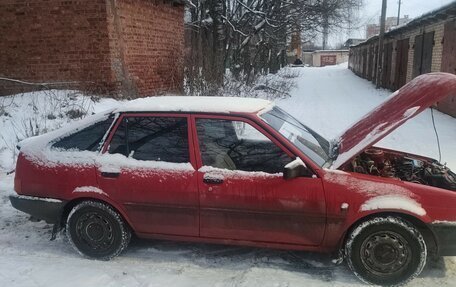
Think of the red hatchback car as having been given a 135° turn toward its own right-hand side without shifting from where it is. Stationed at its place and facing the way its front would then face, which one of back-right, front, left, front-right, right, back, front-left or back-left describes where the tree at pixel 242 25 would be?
back-right

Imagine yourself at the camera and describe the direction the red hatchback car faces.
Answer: facing to the right of the viewer
